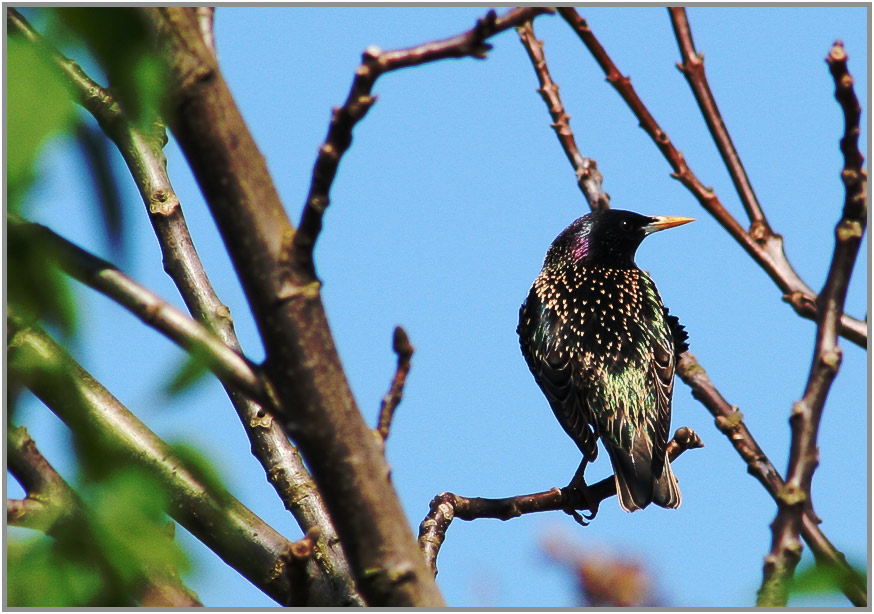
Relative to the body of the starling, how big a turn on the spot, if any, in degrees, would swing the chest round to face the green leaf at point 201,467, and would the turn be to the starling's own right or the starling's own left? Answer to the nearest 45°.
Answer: approximately 180°

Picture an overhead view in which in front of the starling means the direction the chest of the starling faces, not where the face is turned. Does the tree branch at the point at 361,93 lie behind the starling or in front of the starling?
behind

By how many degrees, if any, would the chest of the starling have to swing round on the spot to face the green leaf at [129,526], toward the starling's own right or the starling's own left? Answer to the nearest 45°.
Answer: approximately 180°

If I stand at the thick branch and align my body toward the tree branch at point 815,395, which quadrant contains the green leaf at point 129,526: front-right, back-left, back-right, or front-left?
back-right

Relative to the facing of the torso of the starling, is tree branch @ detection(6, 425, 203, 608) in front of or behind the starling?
behind

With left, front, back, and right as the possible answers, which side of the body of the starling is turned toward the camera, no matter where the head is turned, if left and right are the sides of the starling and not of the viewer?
back
